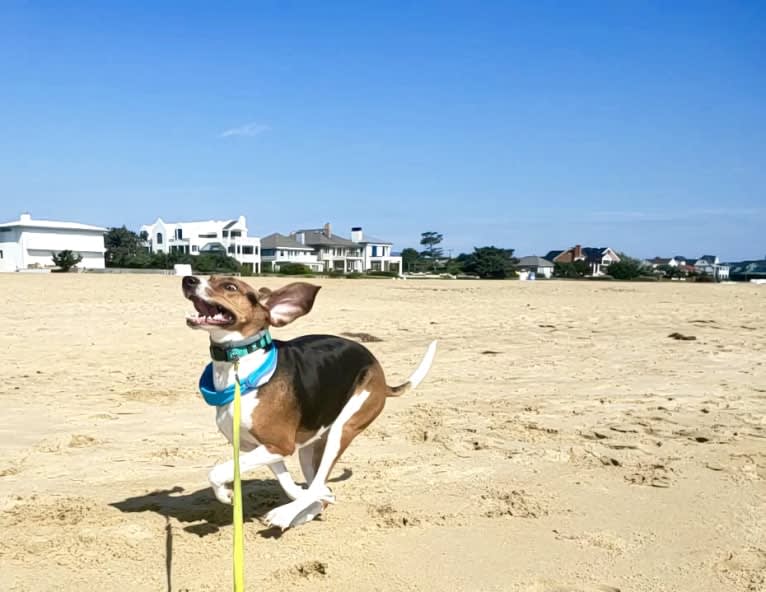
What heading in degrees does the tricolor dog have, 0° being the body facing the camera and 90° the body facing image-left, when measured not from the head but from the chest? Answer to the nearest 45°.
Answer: approximately 90°
